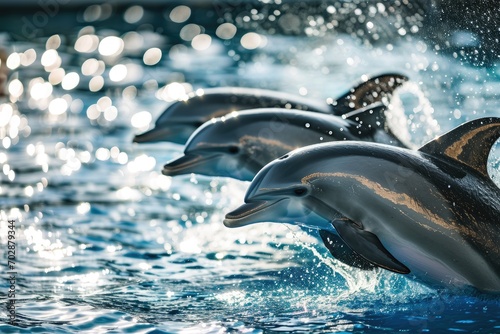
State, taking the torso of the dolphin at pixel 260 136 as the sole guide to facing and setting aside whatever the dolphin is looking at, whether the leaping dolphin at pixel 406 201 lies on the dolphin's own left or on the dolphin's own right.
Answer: on the dolphin's own left

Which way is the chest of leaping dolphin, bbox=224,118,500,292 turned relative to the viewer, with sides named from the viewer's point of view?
facing to the left of the viewer

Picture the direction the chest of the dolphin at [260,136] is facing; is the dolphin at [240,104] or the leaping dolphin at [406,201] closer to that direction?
the dolphin

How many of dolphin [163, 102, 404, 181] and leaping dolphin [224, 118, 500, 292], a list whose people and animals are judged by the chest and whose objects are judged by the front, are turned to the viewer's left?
2

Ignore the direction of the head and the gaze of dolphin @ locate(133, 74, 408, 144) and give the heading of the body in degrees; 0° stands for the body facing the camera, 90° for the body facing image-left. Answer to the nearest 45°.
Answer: approximately 90°

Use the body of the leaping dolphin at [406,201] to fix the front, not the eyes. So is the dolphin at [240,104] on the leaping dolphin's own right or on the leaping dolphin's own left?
on the leaping dolphin's own right

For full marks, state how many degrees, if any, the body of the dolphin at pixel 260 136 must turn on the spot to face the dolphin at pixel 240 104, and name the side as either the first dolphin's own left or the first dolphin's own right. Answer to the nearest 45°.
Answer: approximately 90° to the first dolphin's own right

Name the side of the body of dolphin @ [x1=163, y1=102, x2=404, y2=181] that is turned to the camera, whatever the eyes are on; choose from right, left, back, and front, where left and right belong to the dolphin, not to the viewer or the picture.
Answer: left
